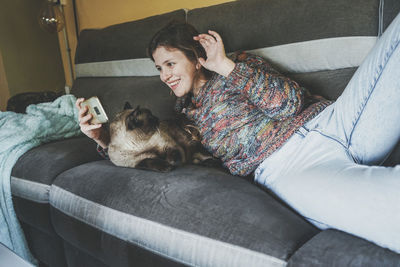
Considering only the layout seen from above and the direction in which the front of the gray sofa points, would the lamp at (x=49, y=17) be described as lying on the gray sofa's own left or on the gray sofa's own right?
on the gray sofa's own right

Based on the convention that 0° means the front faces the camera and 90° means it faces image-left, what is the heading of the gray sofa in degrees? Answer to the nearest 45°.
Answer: approximately 45°
